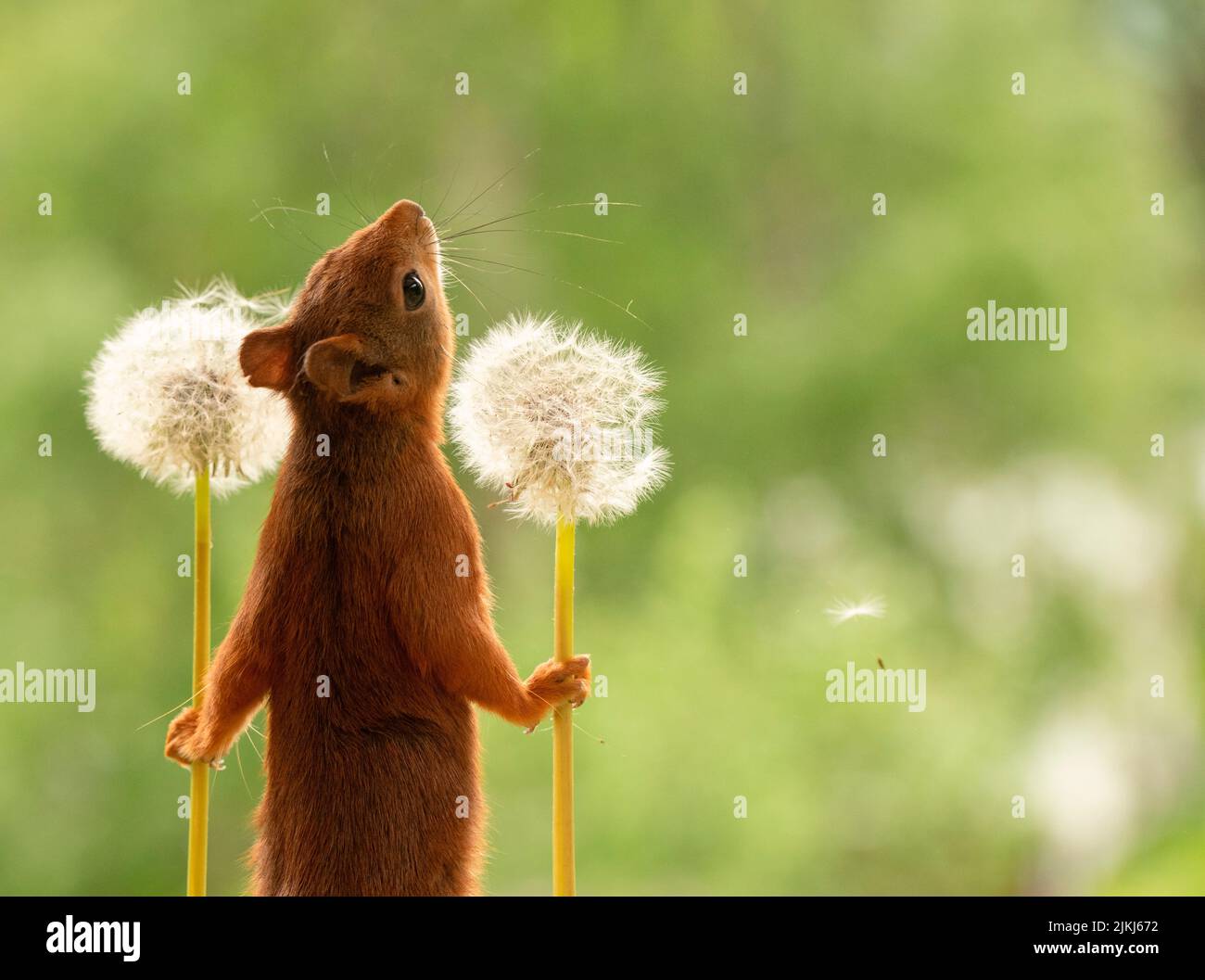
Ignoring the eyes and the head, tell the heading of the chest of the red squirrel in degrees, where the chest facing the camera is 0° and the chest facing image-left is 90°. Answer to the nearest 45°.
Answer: approximately 225°
